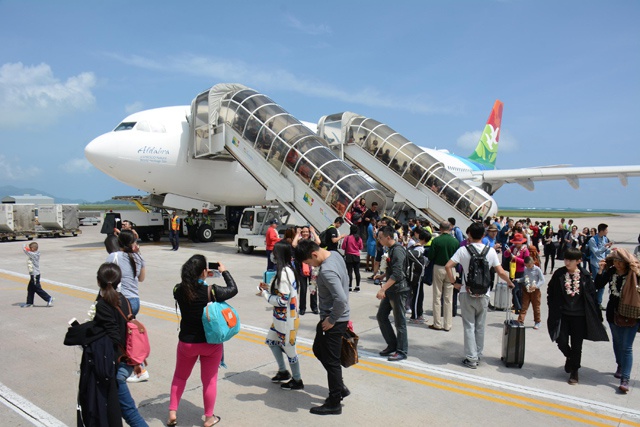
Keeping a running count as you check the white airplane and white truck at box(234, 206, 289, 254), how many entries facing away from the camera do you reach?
0

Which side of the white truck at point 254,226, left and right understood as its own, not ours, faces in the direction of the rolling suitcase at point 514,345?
left

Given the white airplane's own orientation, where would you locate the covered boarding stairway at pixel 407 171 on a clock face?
The covered boarding stairway is roughly at 7 o'clock from the white airplane.

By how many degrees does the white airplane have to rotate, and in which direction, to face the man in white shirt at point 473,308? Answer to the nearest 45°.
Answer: approximately 90° to its left

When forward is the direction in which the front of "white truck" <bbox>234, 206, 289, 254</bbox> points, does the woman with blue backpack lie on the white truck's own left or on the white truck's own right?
on the white truck's own left

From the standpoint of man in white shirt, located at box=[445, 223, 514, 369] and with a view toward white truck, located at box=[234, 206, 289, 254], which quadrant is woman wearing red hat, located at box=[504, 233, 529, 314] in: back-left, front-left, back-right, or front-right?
front-right

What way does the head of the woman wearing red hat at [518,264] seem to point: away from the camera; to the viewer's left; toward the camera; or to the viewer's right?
toward the camera

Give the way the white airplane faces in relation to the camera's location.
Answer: facing the viewer and to the left of the viewer

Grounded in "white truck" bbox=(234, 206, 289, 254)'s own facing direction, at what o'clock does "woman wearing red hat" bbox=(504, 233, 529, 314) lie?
The woman wearing red hat is roughly at 8 o'clock from the white truck.

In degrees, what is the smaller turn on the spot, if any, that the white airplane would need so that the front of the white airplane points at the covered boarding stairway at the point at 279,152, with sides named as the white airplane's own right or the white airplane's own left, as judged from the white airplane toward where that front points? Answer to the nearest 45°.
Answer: approximately 90° to the white airplane's own left
